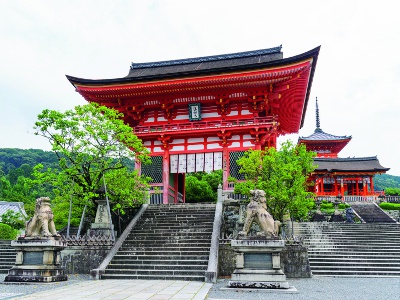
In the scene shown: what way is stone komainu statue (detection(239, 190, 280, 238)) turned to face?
to the viewer's left

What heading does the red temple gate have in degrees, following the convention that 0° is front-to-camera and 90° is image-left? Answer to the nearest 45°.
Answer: approximately 0°

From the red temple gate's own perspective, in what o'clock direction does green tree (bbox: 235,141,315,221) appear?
The green tree is roughly at 11 o'clock from the red temple gate.

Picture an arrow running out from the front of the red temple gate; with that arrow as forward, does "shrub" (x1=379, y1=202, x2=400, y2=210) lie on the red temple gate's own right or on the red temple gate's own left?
on the red temple gate's own left

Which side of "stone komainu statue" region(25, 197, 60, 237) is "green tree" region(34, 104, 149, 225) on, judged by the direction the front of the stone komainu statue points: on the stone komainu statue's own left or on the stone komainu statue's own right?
on the stone komainu statue's own left

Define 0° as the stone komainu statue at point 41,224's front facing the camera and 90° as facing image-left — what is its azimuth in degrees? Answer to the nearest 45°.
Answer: approximately 315°

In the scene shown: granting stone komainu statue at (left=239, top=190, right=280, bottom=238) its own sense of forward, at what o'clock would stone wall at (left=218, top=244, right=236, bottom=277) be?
The stone wall is roughly at 2 o'clock from the stone komainu statue.

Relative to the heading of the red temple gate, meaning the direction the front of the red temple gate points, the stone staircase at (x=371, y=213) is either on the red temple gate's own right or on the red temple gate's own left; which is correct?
on the red temple gate's own left

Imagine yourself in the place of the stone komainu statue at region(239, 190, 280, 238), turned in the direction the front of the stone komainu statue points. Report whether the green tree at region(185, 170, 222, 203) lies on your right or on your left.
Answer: on your right

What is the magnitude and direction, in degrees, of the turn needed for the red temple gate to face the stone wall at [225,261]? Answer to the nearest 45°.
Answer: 0° — it already faces it

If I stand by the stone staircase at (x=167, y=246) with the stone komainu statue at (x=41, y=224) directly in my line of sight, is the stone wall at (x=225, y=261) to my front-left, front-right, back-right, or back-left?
back-left
